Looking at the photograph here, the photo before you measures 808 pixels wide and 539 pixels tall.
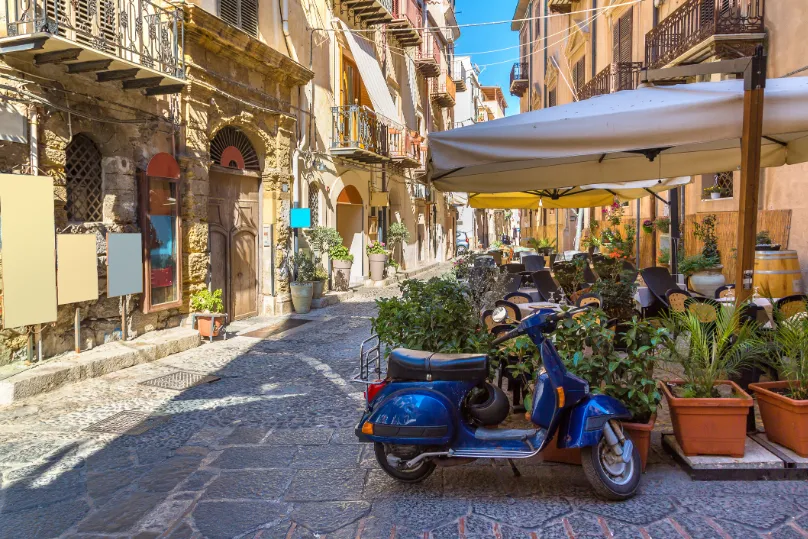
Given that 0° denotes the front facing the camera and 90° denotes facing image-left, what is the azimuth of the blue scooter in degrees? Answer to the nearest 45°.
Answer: approximately 270°

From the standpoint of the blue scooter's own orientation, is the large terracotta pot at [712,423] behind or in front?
in front

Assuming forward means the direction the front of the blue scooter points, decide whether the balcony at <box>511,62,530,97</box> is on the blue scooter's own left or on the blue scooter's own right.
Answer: on the blue scooter's own left

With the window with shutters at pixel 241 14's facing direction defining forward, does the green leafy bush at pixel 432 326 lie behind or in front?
in front

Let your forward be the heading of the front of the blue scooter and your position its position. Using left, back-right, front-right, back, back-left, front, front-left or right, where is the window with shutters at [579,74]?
left

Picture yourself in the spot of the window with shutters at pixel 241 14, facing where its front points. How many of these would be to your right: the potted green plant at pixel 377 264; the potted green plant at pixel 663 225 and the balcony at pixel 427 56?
0

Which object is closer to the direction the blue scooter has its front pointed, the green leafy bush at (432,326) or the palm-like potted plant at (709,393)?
the palm-like potted plant

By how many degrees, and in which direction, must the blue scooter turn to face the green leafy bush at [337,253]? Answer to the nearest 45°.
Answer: approximately 90° to its left

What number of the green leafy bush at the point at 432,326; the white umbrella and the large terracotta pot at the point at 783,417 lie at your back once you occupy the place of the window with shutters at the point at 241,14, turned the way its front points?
0

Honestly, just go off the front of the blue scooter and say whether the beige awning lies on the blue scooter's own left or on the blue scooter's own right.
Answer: on the blue scooter's own left

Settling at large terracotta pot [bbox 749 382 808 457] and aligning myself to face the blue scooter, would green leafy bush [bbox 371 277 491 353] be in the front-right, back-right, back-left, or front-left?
front-right

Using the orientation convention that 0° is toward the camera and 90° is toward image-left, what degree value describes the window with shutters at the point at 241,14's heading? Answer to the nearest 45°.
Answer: approximately 315°

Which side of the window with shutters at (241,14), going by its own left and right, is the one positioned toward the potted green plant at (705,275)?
front

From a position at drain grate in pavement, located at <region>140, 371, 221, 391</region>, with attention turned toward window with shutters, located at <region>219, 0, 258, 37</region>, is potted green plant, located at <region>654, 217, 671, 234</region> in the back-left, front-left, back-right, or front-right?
front-right

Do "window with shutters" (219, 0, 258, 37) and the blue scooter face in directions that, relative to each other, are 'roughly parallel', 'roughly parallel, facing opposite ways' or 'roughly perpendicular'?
roughly parallel

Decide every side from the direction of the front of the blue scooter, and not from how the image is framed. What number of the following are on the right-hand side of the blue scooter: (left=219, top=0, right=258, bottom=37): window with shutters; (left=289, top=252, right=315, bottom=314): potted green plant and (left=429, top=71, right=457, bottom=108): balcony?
0

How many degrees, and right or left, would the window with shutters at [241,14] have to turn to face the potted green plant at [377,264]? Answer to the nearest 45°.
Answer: approximately 90° to its left
